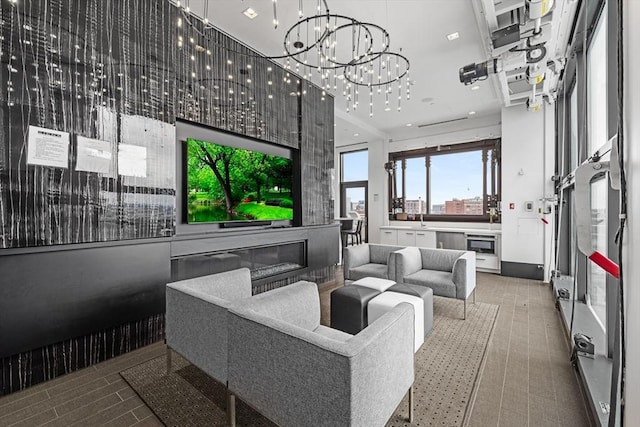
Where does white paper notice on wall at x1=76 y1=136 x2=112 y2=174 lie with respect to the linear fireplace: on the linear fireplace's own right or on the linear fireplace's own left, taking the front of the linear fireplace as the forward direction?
on the linear fireplace's own right

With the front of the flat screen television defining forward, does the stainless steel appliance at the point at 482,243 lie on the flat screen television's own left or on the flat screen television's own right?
on the flat screen television's own left

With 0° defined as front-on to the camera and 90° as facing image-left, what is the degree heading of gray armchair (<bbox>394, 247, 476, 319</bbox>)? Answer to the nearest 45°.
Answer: approximately 45°

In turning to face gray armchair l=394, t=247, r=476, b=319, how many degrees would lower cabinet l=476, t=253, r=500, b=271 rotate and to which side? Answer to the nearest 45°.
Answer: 0° — it already faces it

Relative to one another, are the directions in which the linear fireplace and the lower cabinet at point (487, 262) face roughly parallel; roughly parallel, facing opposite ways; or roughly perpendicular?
roughly perpendicular

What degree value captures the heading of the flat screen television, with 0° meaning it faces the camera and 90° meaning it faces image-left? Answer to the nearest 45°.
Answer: approximately 315°

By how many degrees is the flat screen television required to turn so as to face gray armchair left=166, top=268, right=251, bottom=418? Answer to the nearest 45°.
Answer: approximately 45° to its right

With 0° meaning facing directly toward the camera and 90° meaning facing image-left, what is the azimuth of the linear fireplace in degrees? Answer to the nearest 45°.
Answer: approximately 315°

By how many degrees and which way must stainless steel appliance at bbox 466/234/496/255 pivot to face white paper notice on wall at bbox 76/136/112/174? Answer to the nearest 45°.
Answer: approximately 45° to its right

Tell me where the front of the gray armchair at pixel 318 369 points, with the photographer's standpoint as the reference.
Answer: facing away from the viewer and to the right of the viewer
